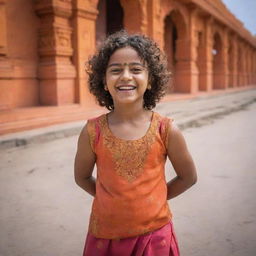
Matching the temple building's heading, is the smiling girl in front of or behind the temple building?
in front

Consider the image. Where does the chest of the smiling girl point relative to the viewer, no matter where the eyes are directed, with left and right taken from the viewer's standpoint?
facing the viewer

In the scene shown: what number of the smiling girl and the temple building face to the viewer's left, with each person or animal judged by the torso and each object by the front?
0

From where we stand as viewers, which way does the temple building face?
facing the viewer and to the right of the viewer

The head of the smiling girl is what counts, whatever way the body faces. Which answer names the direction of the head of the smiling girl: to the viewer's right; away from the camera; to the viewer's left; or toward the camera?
toward the camera

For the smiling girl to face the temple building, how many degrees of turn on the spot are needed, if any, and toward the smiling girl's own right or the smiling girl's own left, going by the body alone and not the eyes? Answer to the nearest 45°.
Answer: approximately 180°
